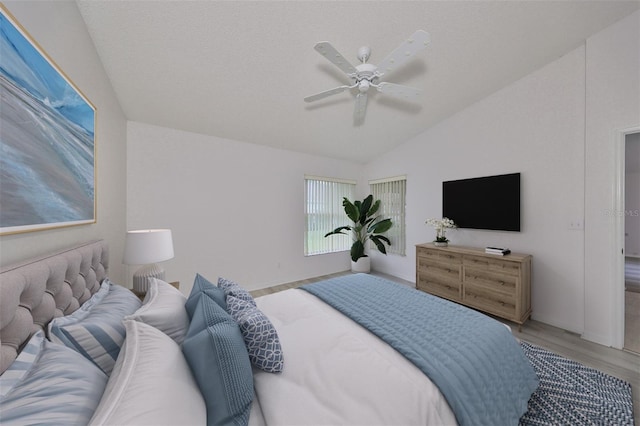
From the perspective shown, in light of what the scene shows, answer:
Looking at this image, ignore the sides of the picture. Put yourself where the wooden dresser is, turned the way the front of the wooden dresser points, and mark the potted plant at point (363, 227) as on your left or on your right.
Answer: on your right

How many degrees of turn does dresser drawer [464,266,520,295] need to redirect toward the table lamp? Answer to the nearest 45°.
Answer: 0° — it already faces it

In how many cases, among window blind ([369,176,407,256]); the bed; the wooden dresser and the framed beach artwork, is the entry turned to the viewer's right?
2

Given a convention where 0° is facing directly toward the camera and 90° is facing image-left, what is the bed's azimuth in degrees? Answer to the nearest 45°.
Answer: approximately 270°

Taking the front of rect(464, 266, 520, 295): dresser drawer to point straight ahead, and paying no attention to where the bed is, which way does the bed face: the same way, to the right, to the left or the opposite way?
the opposite way

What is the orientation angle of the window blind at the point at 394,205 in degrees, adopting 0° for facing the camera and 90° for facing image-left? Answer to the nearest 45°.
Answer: approximately 45°

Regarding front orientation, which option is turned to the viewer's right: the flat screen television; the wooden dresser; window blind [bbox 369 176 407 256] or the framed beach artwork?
the framed beach artwork

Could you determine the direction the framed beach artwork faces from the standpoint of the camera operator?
facing to the right of the viewer

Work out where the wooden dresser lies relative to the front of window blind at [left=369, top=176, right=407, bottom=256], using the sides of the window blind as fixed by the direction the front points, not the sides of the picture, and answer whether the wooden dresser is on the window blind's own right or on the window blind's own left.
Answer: on the window blind's own left

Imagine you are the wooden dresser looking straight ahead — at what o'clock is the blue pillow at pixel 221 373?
The blue pillow is roughly at 11 o'clock from the wooden dresser.

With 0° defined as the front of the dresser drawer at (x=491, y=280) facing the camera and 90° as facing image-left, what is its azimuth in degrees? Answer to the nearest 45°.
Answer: approximately 45°

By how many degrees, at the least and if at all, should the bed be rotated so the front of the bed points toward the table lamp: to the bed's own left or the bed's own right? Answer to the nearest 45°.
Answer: approximately 135° to the bed's own left
